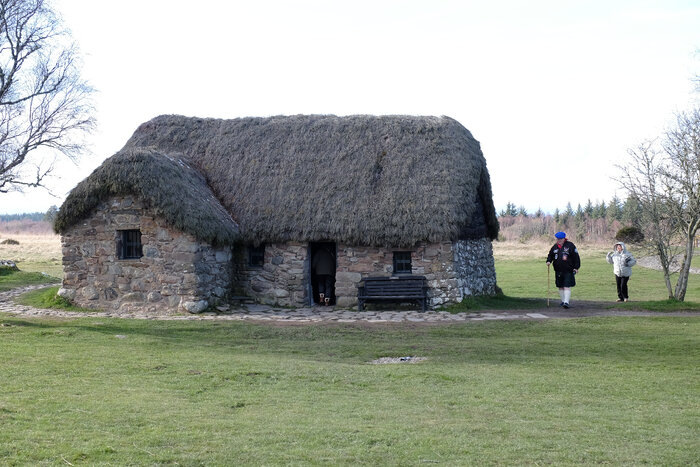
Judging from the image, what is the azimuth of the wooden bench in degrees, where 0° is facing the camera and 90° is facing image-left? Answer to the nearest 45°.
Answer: approximately 0°

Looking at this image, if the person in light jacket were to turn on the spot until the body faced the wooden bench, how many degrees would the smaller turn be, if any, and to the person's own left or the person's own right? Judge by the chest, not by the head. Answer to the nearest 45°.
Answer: approximately 45° to the person's own right

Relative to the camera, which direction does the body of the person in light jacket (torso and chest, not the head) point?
toward the camera

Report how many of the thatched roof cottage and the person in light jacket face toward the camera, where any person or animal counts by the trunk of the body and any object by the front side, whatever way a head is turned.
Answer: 2

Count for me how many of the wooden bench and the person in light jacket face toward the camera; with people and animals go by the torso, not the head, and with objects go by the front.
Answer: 2

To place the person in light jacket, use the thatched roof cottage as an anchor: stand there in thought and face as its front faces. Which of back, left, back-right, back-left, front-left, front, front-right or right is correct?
left

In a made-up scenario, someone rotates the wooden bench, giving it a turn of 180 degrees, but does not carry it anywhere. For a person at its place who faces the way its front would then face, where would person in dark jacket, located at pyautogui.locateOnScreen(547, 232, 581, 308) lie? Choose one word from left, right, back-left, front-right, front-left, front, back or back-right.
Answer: right

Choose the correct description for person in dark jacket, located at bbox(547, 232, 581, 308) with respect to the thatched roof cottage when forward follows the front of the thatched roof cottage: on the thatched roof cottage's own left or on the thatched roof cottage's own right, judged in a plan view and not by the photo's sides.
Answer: on the thatched roof cottage's own left

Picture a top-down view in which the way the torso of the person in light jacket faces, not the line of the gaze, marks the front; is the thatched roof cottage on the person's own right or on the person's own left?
on the person's own right

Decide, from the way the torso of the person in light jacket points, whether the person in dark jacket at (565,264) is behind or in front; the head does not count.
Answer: in front
